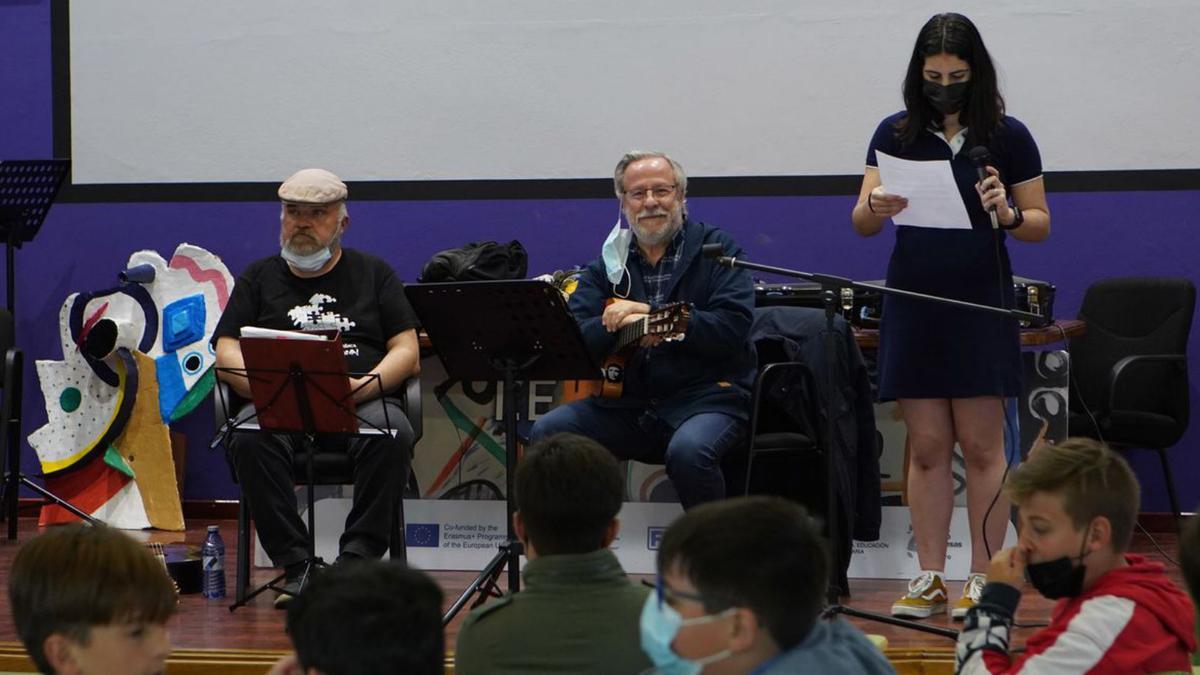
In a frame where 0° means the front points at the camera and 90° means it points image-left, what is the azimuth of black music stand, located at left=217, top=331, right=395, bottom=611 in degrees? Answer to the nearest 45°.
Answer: approximately 180°

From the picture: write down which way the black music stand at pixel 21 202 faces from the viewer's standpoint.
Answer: facing away from the viewer

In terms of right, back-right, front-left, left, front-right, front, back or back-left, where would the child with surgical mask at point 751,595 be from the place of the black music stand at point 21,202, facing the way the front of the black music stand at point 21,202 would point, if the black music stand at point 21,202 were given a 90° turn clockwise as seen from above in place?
right

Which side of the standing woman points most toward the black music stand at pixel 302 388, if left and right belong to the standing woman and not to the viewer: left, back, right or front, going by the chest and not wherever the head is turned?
right
